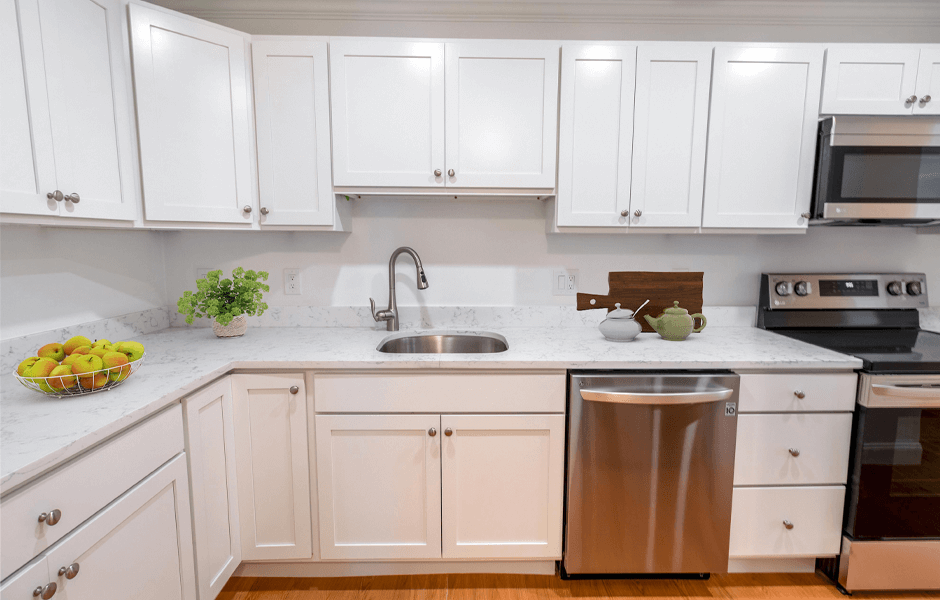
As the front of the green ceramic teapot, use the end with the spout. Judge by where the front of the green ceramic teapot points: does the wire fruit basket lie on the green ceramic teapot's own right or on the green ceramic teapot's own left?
on the green ceramic teapot's own left

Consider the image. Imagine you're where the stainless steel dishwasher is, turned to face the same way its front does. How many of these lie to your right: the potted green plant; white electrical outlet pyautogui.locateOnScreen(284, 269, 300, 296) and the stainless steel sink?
3

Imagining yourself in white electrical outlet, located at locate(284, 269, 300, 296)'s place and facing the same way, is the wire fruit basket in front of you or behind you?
in front

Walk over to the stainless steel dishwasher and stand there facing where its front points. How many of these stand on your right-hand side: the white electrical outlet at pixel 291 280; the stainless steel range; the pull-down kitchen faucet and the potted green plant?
3

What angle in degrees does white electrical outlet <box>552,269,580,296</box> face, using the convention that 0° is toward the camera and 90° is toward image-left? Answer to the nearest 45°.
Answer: approximately 0°

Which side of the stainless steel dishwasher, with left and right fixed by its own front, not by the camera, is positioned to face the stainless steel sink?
right

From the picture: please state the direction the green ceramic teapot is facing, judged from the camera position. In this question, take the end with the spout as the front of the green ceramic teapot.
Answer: facing to the left of the viewer

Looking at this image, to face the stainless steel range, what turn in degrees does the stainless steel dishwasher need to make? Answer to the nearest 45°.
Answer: approximately 135° to its left
